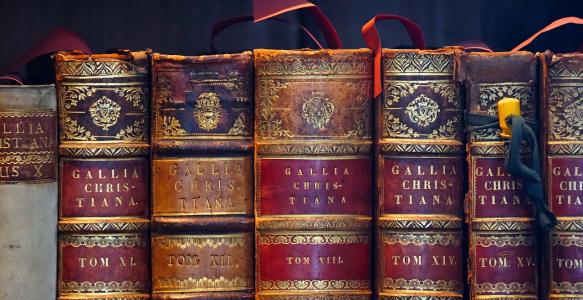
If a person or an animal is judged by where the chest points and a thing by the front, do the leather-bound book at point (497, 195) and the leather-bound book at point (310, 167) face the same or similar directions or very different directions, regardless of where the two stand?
same or similar directions

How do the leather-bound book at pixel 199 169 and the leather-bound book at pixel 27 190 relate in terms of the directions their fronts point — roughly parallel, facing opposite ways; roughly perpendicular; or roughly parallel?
roughly parallel

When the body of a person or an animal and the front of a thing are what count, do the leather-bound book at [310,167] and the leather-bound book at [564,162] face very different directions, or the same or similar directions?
same or similar directions
